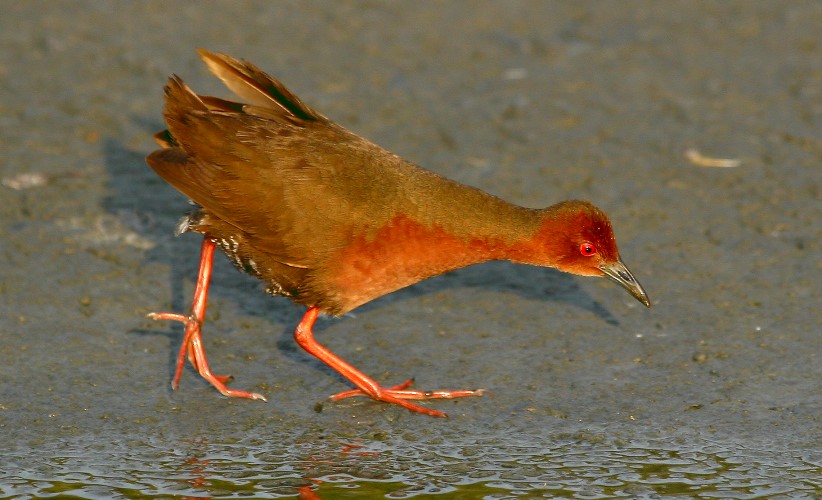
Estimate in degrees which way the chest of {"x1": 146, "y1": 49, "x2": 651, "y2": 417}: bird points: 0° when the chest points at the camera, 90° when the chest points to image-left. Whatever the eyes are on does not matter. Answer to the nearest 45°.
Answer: approximately 270°
